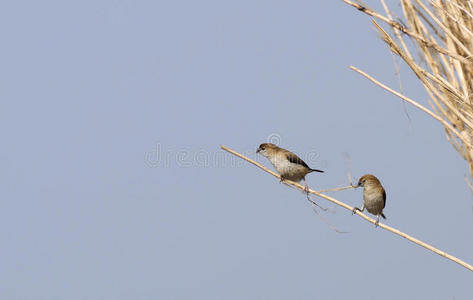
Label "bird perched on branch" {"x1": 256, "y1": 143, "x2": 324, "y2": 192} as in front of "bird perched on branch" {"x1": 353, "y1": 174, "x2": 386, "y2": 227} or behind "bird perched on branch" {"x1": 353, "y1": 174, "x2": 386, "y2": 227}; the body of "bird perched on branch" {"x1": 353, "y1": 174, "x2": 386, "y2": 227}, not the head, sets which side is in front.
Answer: in front

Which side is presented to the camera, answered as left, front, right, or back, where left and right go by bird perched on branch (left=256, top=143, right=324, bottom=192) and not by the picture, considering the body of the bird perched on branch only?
left

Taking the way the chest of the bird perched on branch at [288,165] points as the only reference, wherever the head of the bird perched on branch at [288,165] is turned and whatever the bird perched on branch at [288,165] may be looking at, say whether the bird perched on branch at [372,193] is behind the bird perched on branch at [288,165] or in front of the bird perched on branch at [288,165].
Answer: behind

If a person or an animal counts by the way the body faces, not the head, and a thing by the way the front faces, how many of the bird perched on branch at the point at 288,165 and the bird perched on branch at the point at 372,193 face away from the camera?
0
